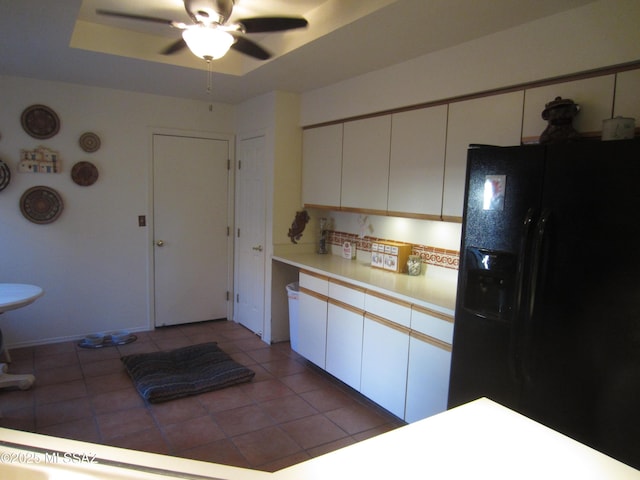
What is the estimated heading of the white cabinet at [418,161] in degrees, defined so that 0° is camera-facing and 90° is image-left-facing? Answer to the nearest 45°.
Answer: approximately 45°

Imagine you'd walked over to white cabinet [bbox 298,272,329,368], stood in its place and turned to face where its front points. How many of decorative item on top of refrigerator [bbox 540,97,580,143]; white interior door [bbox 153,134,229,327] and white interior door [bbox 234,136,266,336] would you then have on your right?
2

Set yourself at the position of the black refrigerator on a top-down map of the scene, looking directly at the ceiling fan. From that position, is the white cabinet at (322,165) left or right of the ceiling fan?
right

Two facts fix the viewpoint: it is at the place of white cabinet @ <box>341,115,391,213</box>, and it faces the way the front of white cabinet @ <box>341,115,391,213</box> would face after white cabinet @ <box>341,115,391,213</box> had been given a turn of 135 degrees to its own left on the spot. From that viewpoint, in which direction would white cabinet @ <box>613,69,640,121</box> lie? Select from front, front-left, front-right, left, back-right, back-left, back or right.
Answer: front-right

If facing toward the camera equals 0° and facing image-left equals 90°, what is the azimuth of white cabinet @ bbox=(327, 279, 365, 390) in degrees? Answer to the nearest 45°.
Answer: approximately 45°

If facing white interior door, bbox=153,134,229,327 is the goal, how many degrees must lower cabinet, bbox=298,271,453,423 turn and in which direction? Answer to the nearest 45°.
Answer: approximately 90° to its right

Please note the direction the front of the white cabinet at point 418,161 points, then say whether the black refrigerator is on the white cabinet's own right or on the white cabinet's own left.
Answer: on the white cabinet's own left

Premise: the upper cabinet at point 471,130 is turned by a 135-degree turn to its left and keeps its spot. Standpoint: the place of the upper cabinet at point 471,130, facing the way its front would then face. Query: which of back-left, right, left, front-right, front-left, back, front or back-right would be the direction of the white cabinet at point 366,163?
back-left
